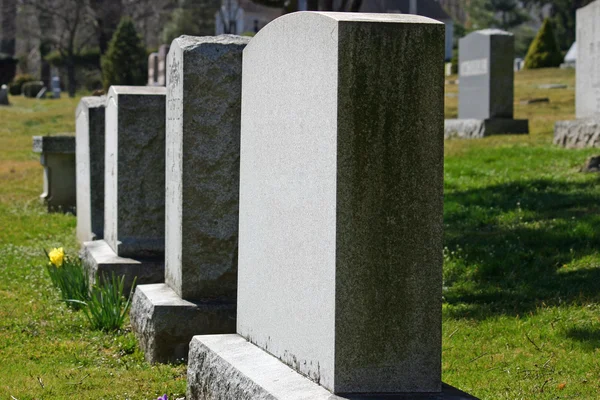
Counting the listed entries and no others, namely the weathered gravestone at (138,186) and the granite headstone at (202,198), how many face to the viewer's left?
2

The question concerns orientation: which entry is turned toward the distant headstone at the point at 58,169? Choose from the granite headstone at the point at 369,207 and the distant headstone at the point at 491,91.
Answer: the distant headstone at the point at 491,91

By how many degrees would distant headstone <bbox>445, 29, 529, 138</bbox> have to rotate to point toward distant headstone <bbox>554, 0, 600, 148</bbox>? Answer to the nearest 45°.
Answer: approximately 90° to its left

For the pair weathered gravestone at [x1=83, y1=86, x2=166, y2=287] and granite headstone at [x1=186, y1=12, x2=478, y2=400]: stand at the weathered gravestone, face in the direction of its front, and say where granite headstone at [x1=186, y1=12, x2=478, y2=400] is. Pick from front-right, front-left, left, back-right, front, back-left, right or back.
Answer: left

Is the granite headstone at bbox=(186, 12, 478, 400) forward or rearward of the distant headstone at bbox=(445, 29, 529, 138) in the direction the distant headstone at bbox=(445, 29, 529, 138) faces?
forward

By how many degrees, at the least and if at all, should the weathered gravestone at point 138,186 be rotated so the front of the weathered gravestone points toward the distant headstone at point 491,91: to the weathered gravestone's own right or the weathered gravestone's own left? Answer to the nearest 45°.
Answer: approximately 135° to the weathered gravestone's own right

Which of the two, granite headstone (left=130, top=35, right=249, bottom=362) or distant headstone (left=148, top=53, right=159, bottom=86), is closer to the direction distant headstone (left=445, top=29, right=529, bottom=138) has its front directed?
the granite headstone

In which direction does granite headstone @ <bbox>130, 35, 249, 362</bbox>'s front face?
to the viewer's left

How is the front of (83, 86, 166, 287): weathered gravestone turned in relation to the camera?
facing to the left of the viewer

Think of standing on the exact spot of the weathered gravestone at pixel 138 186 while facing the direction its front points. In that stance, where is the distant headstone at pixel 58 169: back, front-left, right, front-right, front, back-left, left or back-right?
right
